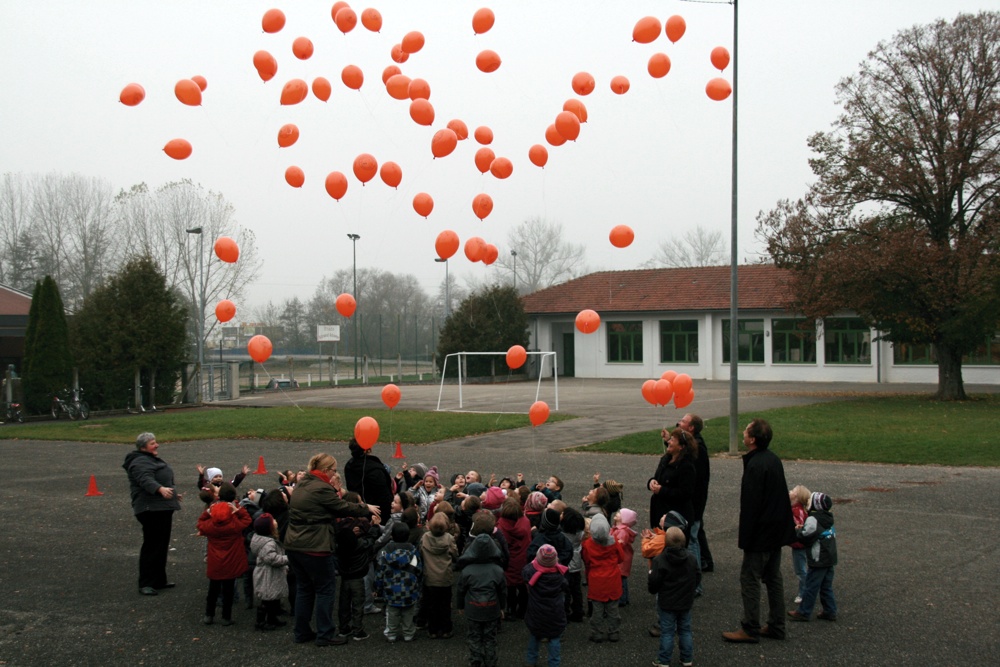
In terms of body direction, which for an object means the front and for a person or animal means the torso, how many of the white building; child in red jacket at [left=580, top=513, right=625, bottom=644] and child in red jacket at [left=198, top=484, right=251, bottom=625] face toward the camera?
1

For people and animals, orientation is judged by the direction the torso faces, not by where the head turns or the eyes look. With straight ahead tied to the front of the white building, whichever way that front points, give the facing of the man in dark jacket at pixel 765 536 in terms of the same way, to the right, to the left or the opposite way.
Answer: to the right

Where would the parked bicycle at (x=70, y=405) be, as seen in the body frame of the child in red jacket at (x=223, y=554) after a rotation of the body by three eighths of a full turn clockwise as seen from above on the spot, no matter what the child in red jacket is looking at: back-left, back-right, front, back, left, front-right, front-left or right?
back-left

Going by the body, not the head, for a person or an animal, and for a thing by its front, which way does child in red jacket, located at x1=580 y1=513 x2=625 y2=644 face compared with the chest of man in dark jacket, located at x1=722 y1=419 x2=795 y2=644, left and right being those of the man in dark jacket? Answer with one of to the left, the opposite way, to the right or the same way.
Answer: to the right

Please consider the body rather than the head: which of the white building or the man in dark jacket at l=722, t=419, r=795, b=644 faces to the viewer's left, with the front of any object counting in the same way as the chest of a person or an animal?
the man in dark jacket

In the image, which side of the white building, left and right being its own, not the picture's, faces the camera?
front

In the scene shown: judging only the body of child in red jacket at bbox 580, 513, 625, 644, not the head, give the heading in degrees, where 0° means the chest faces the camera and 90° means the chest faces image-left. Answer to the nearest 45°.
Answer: approximately 180°

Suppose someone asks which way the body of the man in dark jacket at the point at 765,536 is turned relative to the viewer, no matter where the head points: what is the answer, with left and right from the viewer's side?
facing to the left of the viewer

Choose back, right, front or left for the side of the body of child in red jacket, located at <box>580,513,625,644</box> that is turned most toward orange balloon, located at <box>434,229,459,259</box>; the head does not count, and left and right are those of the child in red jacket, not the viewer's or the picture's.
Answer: front

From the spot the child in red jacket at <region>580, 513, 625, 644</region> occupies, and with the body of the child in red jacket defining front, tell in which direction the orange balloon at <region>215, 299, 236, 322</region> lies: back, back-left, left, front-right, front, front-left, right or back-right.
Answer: front-left

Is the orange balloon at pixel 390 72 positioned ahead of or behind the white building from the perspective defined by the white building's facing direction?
ahead

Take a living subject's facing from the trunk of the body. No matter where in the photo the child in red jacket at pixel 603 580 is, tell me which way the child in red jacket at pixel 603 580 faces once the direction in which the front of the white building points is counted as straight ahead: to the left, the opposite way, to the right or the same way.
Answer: the opposite way

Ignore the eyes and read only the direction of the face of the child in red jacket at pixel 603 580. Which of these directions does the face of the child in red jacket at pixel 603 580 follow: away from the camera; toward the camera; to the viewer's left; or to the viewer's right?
away from the camera

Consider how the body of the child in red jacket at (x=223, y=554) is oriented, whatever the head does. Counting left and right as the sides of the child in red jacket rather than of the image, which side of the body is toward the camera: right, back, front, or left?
back

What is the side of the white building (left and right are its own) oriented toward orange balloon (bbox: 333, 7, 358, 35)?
front

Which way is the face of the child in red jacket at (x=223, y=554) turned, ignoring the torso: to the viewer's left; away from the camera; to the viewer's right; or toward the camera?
away from the camera
